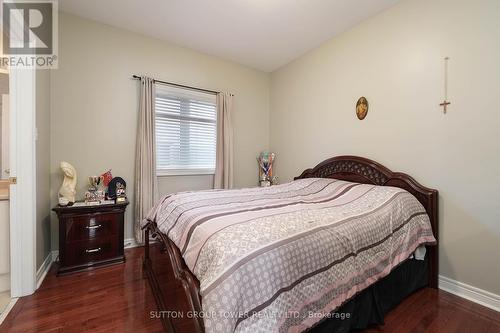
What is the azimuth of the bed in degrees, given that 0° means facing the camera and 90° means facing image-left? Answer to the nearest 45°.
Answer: approximately 45°

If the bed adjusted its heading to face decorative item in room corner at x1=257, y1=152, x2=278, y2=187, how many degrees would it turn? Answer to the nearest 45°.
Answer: approximately 135° to its right

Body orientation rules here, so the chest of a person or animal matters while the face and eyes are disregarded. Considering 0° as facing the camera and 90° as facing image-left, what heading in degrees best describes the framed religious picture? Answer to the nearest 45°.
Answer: approximately 45°

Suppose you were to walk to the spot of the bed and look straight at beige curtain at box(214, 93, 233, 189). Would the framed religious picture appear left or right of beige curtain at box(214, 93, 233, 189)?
right

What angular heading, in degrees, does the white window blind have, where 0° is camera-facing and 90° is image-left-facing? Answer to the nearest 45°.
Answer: approximately 315°

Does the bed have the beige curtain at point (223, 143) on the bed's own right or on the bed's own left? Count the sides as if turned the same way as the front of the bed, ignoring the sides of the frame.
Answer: on the bed's own right

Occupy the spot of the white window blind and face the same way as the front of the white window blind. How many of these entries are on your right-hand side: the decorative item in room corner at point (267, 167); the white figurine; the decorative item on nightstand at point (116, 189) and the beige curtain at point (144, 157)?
3

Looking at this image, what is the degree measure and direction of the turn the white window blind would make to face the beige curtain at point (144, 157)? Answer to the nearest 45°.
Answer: approximately 90° to its right

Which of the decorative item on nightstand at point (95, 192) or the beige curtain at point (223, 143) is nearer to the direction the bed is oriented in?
the decorative item on nightstand

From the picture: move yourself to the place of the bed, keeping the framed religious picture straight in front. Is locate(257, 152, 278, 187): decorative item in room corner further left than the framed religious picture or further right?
left

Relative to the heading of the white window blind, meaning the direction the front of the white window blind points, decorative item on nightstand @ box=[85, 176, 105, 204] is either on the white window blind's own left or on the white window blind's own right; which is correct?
on the white window blind's own right

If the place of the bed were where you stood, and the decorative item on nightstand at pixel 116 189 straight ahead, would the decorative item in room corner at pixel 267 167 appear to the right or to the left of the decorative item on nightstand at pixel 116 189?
right
